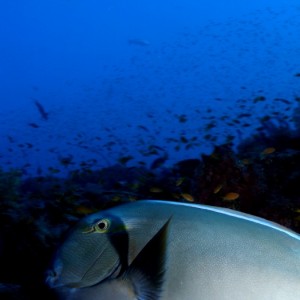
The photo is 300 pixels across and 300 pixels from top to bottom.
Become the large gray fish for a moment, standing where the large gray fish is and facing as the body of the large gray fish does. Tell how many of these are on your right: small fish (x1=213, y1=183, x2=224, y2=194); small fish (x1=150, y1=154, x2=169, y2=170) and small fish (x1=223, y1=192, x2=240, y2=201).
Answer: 3

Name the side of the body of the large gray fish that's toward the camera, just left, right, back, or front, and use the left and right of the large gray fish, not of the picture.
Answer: left

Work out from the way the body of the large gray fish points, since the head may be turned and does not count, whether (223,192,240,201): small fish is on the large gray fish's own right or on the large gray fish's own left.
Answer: on the large gray fish's own right

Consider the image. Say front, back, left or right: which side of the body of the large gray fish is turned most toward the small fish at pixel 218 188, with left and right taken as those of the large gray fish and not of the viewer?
right

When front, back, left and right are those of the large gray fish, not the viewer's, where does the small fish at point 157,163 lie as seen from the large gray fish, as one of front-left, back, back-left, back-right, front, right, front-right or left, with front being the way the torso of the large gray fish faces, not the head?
right
